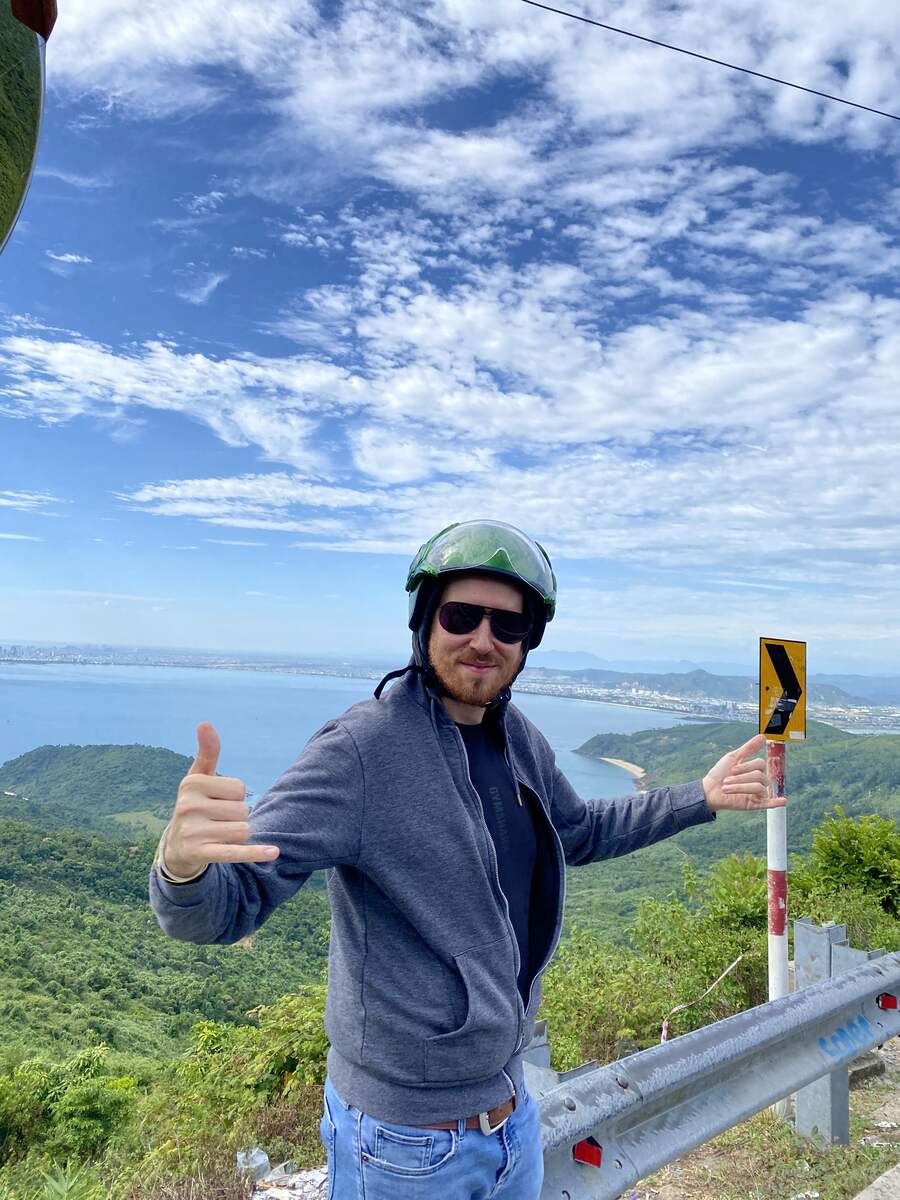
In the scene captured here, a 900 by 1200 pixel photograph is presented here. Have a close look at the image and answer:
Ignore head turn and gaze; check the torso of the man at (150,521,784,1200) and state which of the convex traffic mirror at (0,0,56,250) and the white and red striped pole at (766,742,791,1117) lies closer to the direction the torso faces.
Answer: the convex traffic mirror

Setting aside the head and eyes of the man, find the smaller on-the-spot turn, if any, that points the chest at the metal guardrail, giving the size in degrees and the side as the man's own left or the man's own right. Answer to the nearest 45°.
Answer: approximately 90° to the man's own left

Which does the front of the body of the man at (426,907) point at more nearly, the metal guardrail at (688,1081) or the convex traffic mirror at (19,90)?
the convex traffic mirror

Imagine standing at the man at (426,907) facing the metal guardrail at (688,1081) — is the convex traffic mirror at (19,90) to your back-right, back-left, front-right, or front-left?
back-right

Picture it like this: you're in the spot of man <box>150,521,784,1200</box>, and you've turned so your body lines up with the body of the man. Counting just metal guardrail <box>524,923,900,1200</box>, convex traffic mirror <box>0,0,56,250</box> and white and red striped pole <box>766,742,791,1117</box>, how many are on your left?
2

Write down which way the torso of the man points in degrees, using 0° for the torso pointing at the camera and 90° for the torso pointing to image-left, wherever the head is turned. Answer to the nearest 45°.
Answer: approximately 315°

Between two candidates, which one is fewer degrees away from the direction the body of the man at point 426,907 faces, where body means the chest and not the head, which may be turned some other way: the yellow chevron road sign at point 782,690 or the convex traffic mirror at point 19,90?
the convex traffic mirror

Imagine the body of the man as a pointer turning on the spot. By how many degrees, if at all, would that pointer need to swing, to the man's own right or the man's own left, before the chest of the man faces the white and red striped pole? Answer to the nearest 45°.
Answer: approximately 90° to the man's own left

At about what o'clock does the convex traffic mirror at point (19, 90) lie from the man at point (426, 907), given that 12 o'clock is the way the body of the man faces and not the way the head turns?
The convex traffic mirror is roughly at 2 o'clock from the man.

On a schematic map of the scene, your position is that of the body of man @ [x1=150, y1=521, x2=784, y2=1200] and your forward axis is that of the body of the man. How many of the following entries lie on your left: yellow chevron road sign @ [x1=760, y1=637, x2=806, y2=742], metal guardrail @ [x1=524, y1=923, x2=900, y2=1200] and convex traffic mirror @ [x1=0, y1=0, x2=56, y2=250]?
2
